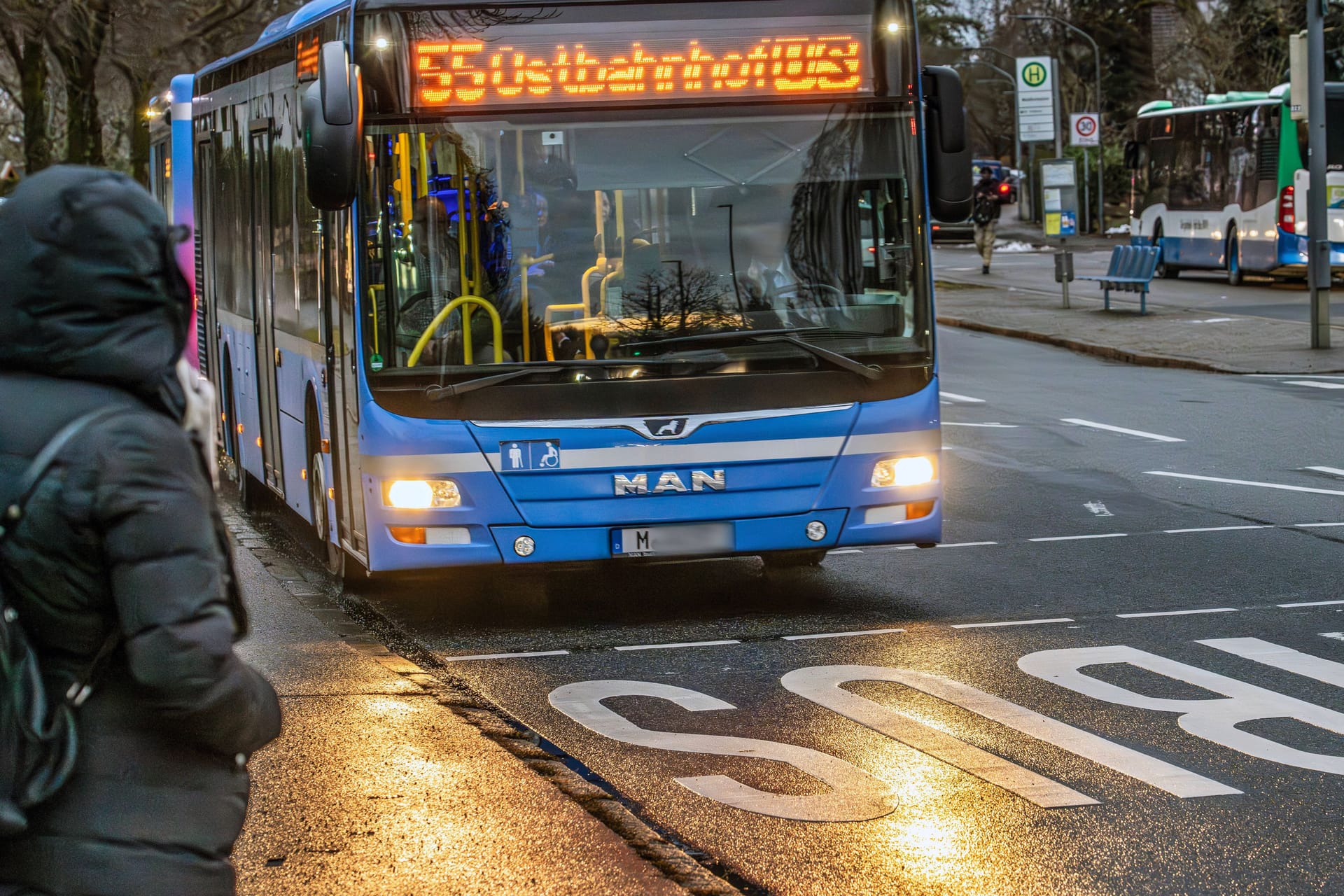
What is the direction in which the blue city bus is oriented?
toward the camera

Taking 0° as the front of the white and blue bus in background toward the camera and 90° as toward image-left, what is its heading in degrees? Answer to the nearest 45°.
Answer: approximately 135°

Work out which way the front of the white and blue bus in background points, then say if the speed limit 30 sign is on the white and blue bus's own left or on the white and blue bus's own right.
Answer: on the white and blue bus's own left

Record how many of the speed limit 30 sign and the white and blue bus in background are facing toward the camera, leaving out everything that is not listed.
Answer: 1

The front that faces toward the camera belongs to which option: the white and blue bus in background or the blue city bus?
the blue city bus

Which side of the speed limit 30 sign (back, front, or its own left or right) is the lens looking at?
front

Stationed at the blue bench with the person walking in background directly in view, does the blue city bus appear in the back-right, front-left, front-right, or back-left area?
back-left

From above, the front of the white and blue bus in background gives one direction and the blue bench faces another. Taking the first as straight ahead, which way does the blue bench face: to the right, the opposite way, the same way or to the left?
to the left

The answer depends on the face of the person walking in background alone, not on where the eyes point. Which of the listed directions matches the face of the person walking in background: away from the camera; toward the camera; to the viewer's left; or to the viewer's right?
toward the camera

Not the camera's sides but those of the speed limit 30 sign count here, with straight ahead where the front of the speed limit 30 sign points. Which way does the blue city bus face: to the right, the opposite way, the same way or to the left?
the same way

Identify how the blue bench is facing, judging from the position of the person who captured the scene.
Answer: facing the viewer and to the left of the viewer

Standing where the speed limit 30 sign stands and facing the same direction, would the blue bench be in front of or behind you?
in front

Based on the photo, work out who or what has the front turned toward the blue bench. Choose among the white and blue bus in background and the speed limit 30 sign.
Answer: the speed limit 30 sign

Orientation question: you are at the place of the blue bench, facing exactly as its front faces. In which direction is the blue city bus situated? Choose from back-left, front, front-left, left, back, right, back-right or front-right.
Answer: front-left
